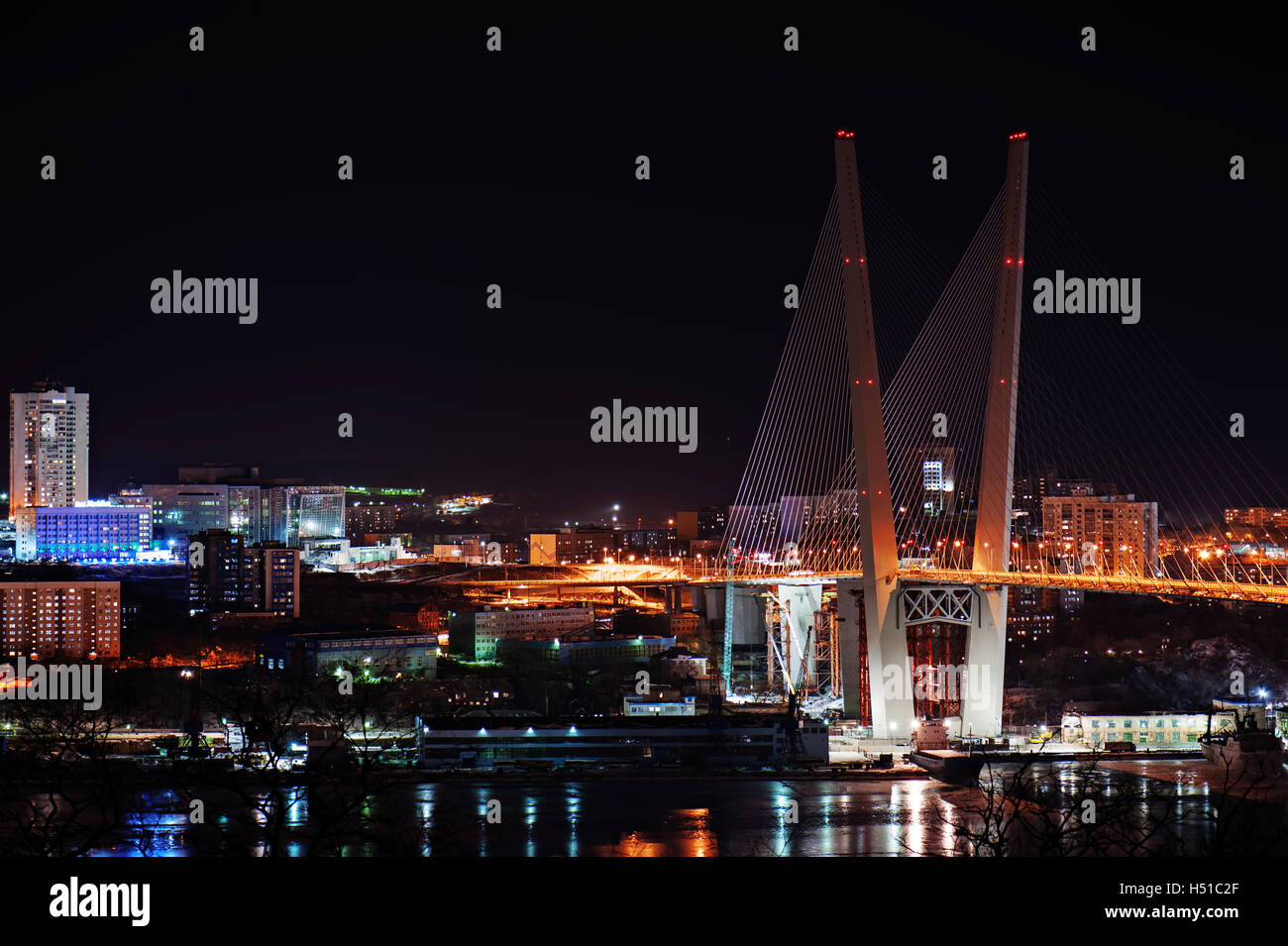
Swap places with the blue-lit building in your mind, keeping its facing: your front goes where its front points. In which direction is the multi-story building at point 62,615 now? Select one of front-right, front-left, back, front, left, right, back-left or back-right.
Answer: front

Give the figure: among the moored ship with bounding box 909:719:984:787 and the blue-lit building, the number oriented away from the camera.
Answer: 0

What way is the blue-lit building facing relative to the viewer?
toward the camera
